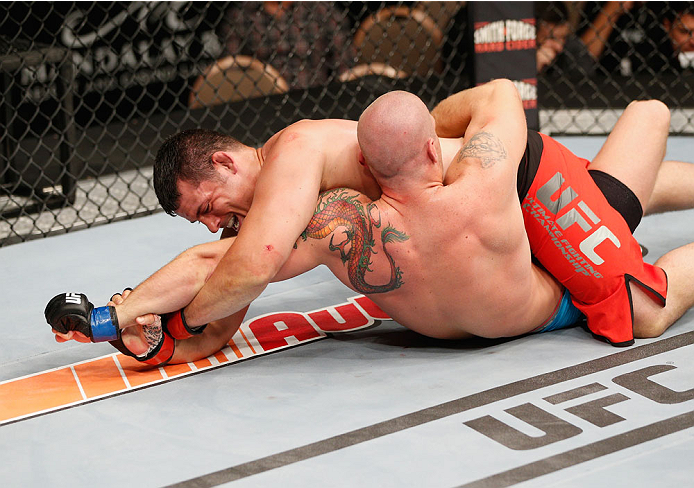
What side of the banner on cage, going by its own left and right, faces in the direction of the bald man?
front

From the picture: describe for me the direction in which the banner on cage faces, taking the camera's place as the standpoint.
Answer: facing the viewer

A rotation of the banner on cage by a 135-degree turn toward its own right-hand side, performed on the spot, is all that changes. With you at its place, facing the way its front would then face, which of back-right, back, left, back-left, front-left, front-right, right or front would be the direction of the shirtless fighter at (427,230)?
back-left
